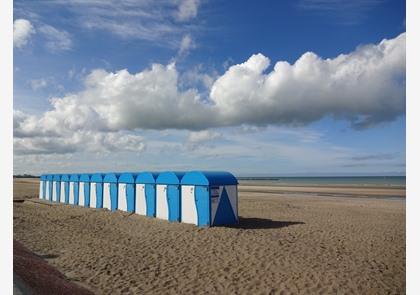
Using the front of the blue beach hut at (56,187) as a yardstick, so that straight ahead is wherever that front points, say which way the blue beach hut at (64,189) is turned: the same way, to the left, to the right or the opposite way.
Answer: the same way

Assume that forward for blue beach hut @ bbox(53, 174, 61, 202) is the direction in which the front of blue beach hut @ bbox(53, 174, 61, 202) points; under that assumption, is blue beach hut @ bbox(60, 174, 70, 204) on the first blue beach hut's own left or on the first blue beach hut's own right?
on the first blue beach hut's own left

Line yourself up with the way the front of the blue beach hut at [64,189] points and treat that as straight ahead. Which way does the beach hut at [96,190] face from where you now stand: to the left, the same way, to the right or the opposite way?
the same way

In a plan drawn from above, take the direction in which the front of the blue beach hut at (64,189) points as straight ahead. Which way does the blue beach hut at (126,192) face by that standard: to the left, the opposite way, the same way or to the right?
the same way

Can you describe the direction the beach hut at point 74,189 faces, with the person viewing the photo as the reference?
facing the viewer and to the left of the viewer

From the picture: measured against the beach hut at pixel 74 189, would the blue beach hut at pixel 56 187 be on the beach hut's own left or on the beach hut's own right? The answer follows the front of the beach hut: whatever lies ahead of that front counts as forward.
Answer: on the beach hut's own right

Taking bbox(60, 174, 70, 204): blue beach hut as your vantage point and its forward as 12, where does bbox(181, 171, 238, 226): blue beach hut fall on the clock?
bbox(181, 171, 238, 226): blue beach hut is roughly at 10 o'clock from bbox(60, 174, 70, 204): blue beach hut.

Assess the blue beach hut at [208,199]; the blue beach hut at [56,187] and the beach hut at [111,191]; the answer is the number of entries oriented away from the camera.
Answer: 0

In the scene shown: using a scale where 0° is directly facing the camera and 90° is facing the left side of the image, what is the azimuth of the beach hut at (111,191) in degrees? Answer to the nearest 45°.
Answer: approximately 45°

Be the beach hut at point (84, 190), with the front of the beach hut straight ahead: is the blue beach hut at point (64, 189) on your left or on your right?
on your right

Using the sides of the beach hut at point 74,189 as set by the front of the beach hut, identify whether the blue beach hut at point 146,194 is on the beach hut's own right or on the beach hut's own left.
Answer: on the beach hut's own left

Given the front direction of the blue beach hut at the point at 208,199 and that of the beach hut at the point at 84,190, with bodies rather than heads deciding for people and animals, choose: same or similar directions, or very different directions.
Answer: same or similar directions

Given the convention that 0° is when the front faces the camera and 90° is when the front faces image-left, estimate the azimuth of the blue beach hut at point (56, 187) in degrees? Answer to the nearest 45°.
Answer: approximately 45°

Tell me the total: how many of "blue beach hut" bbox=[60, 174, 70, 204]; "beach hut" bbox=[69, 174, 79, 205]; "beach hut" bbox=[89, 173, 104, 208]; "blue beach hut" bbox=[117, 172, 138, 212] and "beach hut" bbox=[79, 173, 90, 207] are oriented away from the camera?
0

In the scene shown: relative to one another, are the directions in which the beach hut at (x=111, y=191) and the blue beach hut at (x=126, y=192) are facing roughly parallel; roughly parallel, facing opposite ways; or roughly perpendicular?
roughly parallel

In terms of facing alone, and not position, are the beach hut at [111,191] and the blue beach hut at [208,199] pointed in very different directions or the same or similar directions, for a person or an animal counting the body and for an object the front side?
same or similar directions
